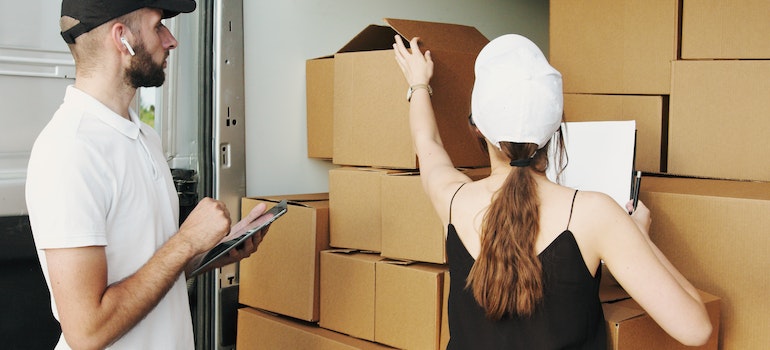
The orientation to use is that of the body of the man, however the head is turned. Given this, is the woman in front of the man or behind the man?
in front

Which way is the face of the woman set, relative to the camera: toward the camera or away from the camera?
away from the camera

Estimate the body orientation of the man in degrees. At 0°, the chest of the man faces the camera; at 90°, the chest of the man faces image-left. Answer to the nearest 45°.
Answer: approximately 270°

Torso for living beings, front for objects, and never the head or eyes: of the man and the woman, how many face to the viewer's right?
1

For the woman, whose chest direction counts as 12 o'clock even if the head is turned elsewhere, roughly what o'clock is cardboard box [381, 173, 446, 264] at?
The cardboard box is roughly at 11 o'clock from the woman.

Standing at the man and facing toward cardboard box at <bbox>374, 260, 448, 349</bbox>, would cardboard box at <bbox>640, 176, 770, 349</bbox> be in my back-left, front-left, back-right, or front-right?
front-right

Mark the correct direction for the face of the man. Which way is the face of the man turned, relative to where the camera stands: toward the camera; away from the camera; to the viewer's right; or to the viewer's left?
to the viewer's right

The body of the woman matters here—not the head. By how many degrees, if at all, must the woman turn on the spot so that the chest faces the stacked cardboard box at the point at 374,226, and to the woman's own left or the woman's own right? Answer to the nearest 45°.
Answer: approximately 45° to the woman's own left

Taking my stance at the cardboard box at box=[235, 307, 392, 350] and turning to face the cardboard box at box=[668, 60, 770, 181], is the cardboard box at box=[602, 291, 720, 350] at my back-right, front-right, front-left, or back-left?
front-right

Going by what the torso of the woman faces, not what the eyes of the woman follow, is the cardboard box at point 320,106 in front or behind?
in front

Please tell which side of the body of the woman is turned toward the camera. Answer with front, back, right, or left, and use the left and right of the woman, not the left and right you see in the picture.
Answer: back

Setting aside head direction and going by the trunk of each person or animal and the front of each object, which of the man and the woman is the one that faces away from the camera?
the woman

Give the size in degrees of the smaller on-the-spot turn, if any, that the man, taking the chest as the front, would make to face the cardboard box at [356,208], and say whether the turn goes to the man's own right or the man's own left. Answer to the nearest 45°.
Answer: approximately 45° to the man's own left

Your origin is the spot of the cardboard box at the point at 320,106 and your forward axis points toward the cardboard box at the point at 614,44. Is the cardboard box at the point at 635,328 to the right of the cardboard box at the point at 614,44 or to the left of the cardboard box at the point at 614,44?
right
